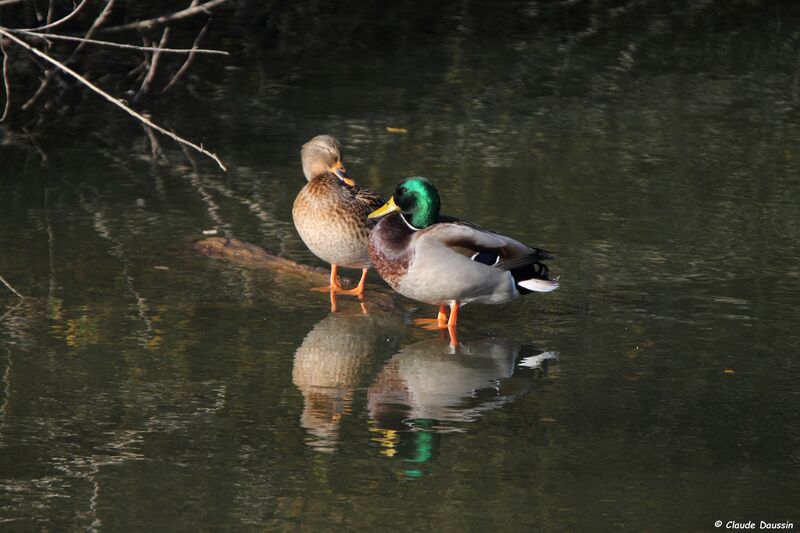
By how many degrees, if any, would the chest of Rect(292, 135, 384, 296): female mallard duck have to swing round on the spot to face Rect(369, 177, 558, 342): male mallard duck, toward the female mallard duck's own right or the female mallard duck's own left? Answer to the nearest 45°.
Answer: approximately 90° to the female mallard duck's own left

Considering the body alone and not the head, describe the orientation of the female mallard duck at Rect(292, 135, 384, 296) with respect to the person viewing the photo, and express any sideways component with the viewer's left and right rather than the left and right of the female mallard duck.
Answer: facing the viewer and to the left of the viewer

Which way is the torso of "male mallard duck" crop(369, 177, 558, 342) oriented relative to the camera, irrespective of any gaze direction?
to the viewer's left

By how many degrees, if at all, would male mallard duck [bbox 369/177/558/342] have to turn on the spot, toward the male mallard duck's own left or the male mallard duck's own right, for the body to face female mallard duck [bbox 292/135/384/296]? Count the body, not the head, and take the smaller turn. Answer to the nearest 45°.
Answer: approximately 45° to the male mallard duck's own right

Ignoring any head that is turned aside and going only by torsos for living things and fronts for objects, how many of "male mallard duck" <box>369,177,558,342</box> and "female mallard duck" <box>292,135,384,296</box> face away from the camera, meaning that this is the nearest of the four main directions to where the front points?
0

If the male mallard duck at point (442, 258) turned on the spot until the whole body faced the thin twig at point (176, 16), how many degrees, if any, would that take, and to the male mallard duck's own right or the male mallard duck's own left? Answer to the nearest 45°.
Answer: approximately 90° to the male mallard duck's own right
